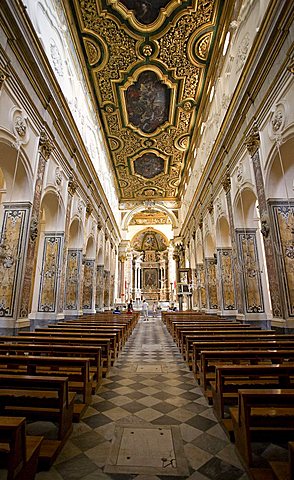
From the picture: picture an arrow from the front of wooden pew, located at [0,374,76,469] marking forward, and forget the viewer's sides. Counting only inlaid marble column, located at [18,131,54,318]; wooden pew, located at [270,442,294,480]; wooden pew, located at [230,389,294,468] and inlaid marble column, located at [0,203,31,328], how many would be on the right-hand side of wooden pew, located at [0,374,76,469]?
2

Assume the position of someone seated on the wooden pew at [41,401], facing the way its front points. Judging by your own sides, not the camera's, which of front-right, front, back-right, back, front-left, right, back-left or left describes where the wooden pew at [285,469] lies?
right

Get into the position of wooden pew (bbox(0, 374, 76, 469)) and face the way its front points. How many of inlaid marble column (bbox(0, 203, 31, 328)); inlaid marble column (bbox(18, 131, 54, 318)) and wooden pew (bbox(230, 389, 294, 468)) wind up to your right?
1

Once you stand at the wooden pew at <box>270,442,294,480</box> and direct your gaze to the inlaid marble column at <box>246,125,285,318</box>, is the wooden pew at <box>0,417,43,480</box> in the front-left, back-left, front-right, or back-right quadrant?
back-left

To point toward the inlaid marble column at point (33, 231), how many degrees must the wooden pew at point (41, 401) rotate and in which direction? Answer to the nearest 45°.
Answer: approximately 45° to its left

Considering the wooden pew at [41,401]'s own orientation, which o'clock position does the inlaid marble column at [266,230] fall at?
The inlaid marble column is roughly at 1 o'clock from the wooden pew.

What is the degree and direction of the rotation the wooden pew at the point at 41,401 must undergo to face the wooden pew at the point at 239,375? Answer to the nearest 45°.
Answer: approximately 45° to its right

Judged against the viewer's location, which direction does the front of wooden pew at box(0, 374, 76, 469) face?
facing away from the viewer and to the right of the viewer

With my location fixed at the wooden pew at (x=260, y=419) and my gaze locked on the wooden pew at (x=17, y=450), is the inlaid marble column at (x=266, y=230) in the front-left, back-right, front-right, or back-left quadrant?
back-right

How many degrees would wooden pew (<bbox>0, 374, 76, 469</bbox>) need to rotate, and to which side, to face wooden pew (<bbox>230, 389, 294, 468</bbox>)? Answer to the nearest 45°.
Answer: approximately 90° to its right

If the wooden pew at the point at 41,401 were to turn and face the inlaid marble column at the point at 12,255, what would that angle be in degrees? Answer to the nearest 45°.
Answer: approximately 45° to its left

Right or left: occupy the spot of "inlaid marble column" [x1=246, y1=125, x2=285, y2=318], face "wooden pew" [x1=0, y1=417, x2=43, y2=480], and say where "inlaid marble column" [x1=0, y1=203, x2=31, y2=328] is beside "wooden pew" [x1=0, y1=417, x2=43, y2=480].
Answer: right

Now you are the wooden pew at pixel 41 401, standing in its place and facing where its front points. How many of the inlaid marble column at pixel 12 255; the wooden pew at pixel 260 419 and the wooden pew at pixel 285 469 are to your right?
2
